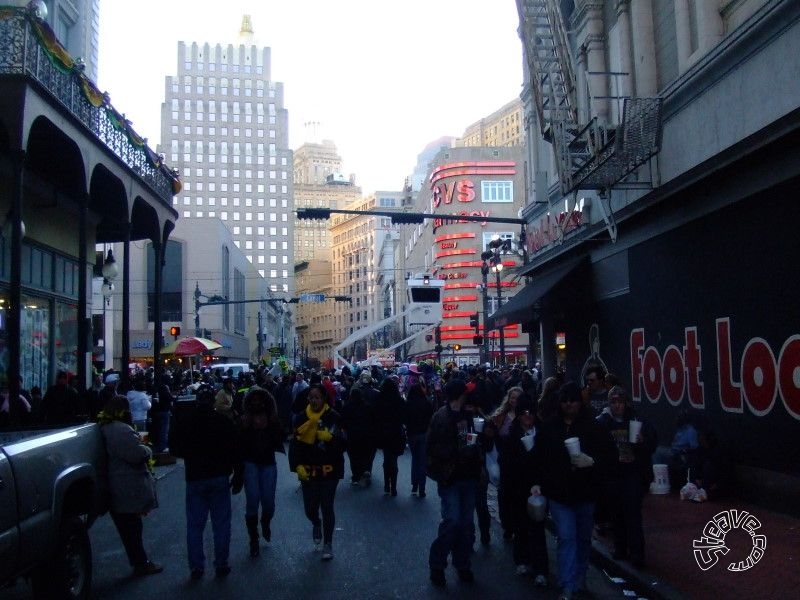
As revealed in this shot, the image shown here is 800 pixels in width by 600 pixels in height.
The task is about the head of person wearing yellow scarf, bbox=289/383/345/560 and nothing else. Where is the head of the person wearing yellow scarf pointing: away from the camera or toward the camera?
toward the camera

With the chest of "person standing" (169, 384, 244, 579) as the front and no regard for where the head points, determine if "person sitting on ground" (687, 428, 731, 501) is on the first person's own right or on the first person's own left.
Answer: on the first person's own right

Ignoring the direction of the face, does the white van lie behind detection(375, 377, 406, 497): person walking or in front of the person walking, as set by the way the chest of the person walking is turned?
in front

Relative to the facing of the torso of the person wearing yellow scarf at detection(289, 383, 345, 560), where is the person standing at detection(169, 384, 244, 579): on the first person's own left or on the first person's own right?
on the first person's own right

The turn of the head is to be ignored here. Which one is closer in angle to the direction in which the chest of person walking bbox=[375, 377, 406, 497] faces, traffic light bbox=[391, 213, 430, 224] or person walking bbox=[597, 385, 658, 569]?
the traffic light

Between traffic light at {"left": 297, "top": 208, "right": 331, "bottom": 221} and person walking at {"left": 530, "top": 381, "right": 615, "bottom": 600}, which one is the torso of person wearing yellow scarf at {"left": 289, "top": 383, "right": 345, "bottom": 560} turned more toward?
the person walking

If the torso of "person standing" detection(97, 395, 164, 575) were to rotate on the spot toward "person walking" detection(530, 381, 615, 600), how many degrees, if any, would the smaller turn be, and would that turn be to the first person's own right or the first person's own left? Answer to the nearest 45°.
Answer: approximately 45° to the first person's own right

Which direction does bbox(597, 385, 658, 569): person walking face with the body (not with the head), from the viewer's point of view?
toward the camera

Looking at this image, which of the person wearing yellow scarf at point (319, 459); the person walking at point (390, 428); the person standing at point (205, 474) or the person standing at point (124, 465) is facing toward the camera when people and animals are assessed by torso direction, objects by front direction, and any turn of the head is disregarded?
the person wearing yellow scarf

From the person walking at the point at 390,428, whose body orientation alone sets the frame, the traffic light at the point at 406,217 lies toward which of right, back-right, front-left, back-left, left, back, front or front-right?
front

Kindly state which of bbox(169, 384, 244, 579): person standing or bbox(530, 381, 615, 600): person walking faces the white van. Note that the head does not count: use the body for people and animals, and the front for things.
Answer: bbox(169, 384, 244, 579): person standing

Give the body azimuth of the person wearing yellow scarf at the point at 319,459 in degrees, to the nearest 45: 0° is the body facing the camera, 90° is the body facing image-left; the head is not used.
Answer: approximately 0°

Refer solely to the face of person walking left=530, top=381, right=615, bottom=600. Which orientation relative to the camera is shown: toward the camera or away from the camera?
toward the camera

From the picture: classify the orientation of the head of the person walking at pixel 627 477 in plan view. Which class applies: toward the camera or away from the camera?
toward the camera

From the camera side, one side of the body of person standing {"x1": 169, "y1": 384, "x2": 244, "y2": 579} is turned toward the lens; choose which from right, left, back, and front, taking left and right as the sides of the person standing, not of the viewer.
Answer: back

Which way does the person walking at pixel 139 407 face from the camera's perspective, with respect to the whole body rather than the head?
away from the camera
